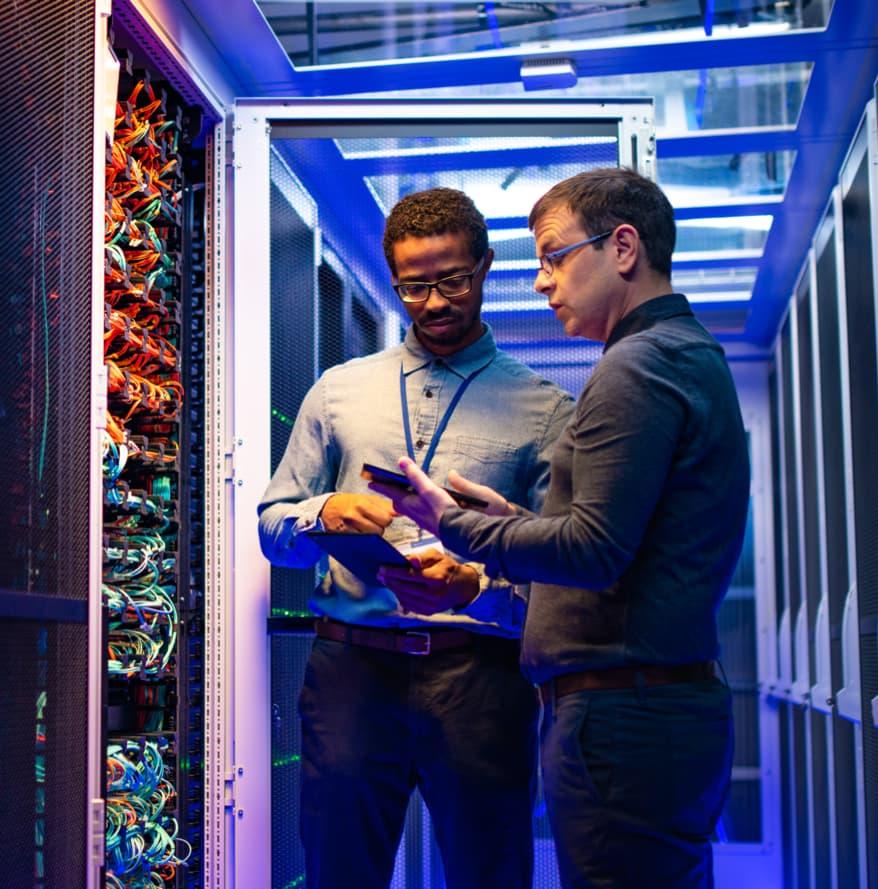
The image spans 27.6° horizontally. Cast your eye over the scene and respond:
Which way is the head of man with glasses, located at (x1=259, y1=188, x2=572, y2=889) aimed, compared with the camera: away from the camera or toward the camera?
toward the camera

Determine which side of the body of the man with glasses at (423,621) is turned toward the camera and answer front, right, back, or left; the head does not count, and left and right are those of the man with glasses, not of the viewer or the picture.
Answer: front

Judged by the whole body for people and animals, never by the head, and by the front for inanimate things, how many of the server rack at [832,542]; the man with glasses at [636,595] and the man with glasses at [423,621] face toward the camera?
1

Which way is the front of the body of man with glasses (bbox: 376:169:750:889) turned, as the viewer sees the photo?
to the viewer's left

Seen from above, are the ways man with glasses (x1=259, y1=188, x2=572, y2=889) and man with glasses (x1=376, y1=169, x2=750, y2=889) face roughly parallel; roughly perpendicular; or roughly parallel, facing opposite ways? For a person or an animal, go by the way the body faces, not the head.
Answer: roughly perpendicular

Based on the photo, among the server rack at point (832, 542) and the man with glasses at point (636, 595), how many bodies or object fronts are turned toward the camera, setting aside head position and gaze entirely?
0

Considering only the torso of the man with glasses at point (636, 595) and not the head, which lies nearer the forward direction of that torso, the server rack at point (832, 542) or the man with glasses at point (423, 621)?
the man with glasses

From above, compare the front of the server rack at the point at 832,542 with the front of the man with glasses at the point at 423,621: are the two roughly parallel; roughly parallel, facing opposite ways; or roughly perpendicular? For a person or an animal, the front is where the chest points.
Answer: roughly perpendicular

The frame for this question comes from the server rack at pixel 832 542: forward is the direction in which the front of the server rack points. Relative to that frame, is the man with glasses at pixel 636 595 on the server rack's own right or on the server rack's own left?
on the server rack's own left

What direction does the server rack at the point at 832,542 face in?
to the viewer's left

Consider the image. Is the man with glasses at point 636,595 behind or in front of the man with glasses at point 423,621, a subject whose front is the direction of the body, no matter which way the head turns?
in front

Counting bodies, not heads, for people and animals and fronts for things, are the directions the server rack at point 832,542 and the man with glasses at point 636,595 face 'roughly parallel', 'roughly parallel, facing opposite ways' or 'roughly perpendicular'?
roughly parallel
